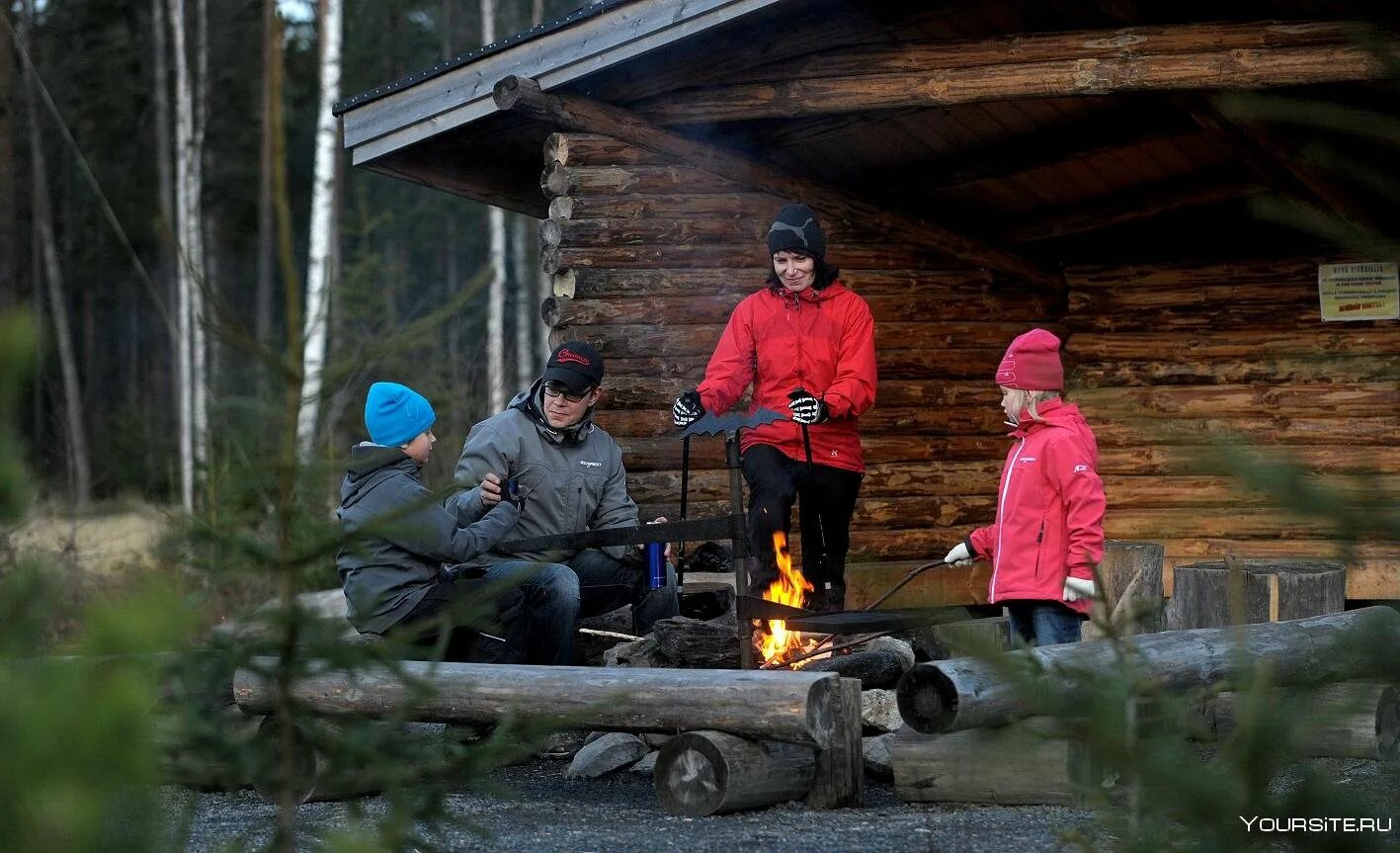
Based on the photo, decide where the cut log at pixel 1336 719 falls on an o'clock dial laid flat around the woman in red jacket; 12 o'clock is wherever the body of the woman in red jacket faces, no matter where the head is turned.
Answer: The cut log is roughly at 11 o'clock from the woman in red jacket.

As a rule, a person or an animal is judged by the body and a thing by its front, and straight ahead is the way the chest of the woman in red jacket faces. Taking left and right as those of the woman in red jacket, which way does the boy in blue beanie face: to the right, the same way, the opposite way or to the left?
to the left

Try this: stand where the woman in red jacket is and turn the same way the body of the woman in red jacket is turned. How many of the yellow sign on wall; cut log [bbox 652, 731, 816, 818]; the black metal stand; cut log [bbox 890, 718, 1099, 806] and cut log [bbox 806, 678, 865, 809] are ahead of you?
4

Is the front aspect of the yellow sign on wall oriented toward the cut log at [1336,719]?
yes

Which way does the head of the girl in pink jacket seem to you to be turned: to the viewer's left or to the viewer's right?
to the viewer's left

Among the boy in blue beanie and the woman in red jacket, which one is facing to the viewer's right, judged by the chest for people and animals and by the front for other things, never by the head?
the boy in blue beanie

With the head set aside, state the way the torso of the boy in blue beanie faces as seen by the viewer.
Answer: to the viewer's right

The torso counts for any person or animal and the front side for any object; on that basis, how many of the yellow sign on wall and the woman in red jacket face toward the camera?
2

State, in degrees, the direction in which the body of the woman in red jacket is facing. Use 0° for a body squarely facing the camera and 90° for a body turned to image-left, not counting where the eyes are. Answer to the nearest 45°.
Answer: approximately 0°

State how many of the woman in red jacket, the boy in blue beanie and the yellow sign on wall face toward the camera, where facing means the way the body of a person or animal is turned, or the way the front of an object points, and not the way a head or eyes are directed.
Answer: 2

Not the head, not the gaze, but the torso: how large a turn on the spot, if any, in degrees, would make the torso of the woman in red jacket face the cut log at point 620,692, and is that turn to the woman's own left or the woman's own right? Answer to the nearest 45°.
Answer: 0° — they already face it

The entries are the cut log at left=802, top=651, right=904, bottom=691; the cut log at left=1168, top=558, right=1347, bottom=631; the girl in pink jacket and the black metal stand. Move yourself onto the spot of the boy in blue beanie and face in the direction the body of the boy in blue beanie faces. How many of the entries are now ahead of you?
4

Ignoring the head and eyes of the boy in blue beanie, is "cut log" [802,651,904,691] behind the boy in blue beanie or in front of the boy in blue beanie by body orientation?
in front
